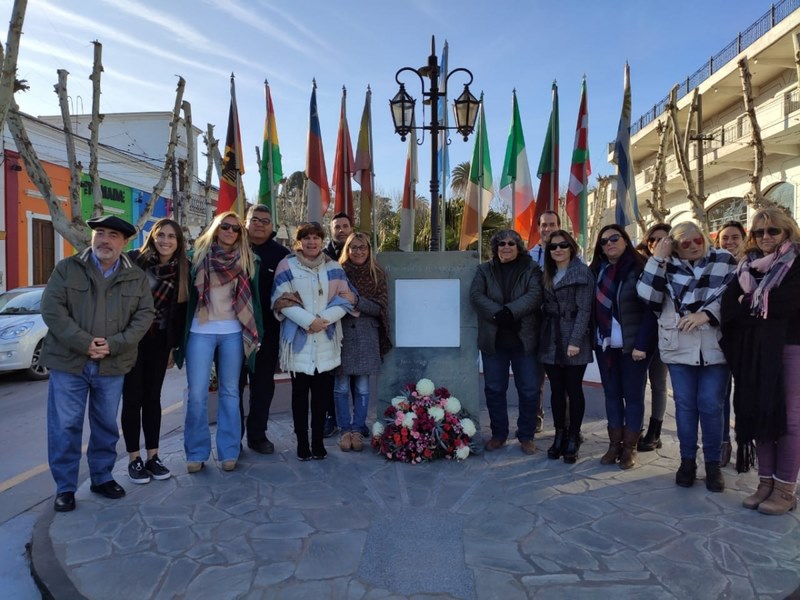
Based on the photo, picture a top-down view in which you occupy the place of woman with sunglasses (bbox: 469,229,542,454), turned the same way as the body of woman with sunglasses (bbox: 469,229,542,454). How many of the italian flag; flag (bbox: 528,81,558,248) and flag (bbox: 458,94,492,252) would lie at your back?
3

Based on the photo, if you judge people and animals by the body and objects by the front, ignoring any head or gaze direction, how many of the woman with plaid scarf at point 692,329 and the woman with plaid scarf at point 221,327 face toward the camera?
2

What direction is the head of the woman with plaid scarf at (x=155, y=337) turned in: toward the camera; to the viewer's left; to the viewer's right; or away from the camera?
toward the camera

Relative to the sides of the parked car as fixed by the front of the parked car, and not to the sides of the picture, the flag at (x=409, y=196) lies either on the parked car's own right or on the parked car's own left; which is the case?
on the parked car's own left

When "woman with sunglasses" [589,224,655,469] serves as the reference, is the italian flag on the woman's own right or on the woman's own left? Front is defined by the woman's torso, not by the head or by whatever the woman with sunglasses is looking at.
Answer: on the woman's own right

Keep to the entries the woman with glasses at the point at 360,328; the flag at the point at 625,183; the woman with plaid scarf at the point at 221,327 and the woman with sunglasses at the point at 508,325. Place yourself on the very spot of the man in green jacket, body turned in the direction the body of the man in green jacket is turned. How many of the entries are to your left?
4

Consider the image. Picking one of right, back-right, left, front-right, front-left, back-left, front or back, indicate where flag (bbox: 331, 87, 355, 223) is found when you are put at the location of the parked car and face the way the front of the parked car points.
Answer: back-left

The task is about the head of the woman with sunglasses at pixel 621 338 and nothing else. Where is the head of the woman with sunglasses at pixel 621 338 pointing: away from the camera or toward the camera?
toward the camera

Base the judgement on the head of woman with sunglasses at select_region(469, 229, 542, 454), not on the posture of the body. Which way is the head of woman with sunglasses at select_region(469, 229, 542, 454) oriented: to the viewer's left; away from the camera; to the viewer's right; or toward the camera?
toward the camera

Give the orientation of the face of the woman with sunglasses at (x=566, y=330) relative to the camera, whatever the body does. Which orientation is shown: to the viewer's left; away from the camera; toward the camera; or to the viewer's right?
toward the camera

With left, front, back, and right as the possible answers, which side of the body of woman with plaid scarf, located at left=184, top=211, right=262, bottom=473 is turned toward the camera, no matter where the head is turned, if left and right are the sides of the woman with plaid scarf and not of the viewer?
front

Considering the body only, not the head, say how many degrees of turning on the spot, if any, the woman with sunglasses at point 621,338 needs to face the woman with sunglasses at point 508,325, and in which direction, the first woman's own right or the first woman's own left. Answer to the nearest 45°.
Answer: approximately 45° to the first woman's own right

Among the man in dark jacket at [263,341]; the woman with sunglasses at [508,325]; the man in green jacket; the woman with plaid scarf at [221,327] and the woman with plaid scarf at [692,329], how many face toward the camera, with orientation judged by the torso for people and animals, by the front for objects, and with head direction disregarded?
5

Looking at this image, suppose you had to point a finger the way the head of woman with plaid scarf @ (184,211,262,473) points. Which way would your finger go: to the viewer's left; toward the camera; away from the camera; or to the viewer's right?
toward the camera

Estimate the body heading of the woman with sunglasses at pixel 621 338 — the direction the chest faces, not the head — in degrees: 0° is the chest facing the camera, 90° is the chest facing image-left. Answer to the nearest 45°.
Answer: approximately 45°

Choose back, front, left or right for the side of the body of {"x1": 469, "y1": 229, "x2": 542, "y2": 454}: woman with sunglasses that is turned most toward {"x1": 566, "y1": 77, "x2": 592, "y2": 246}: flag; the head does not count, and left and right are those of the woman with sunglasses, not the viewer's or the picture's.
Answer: back

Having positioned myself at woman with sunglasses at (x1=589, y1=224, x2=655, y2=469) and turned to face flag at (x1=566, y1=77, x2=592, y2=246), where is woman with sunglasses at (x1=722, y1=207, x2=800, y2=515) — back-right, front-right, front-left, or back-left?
back-right

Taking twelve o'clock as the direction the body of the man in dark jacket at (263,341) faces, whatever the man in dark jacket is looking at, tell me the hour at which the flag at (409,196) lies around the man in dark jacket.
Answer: The flag is roughly at 7 o'clock from the man in dark jacket.
